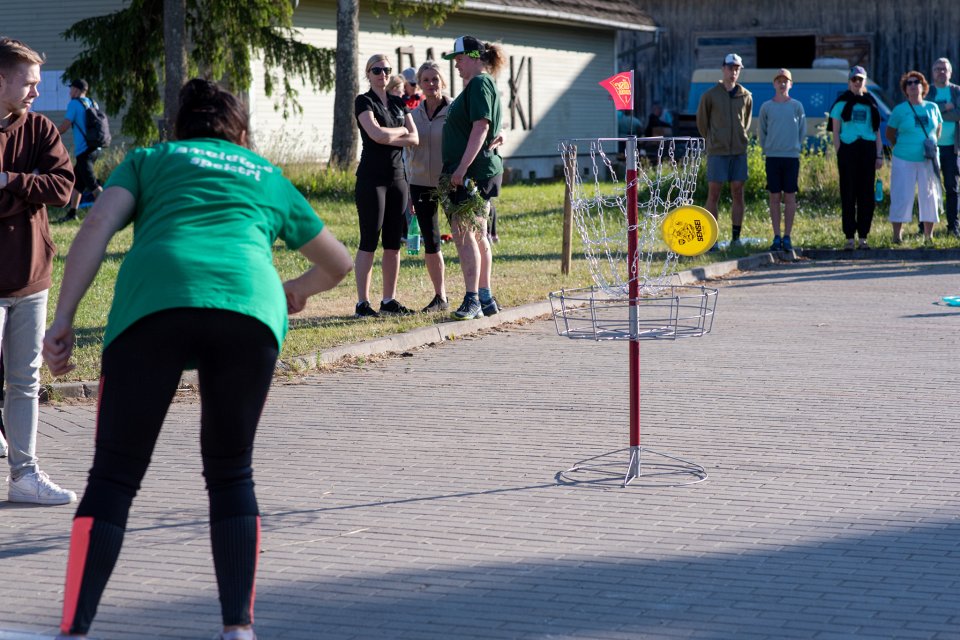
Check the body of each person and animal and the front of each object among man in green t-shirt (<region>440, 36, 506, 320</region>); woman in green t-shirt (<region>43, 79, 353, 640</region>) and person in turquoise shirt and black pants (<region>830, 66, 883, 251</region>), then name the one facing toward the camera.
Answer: the person in turquoise shirt and black pants

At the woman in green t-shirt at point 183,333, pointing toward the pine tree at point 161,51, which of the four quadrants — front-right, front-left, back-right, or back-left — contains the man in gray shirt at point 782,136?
front-right

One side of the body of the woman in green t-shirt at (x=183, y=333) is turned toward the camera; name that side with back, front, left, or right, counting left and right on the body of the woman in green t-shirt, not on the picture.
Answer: back

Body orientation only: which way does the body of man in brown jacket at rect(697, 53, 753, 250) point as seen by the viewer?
toward the camera

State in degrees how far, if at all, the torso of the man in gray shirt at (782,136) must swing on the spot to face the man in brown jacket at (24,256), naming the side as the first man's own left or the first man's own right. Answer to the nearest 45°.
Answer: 0° — they already face them

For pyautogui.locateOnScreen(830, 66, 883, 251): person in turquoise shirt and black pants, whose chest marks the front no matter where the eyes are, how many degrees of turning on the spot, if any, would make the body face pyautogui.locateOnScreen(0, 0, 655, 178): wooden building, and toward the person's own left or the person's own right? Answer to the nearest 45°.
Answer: approximately 135° to the person's own right

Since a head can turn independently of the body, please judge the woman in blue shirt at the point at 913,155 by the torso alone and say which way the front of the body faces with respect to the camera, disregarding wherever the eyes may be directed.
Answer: toward the camera

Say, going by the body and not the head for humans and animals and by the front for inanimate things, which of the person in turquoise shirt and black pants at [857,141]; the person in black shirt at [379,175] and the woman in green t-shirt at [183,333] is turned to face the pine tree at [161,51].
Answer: the woman in green t-shirt

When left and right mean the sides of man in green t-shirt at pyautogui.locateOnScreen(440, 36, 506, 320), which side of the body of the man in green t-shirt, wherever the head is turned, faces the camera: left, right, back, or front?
left

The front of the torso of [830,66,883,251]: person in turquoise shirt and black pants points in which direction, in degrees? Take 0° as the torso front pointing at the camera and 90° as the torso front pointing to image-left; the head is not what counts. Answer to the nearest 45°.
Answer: approximately 0°

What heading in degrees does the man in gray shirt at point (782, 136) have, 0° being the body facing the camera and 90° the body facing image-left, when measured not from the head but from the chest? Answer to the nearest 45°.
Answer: approximately 0°

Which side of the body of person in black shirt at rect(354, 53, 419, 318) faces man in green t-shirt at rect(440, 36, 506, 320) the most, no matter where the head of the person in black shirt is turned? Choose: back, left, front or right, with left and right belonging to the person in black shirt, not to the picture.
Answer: left

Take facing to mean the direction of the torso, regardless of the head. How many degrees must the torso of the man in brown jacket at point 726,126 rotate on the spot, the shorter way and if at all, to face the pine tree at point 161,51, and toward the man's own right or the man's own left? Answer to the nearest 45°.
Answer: approximately 135° to the man's own right
